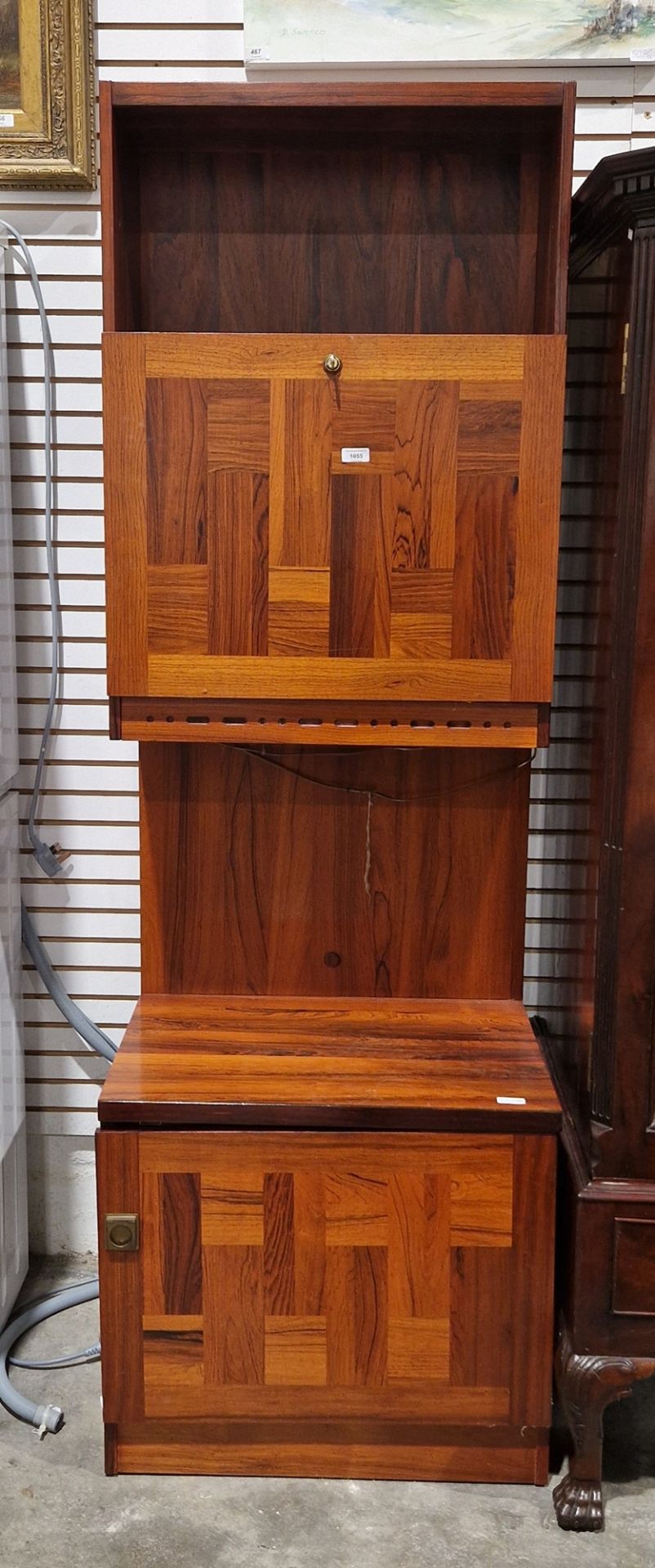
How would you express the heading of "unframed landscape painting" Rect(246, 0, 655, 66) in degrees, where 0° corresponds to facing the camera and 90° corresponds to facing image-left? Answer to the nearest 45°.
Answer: approximately 0°

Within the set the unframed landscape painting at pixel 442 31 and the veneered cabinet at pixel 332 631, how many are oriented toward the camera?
2

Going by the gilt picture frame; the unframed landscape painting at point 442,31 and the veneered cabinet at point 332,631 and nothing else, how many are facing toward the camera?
3

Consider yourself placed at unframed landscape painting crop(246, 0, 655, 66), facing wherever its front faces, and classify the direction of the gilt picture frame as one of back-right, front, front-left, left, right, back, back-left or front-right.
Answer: right
